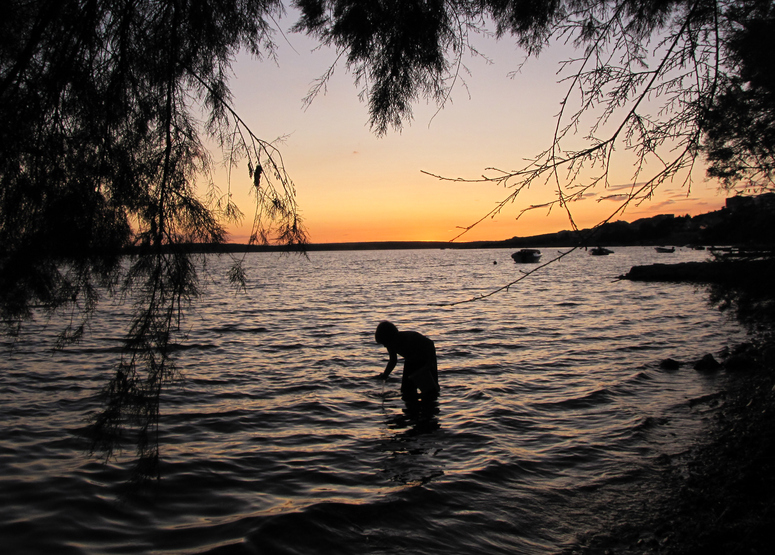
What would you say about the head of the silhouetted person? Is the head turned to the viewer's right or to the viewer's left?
to the viewer's left

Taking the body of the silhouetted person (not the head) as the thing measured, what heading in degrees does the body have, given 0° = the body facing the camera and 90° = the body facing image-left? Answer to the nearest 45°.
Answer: approximately 90°

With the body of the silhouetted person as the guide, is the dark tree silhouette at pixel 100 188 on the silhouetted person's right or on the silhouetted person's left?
on the silhouetted person's left
